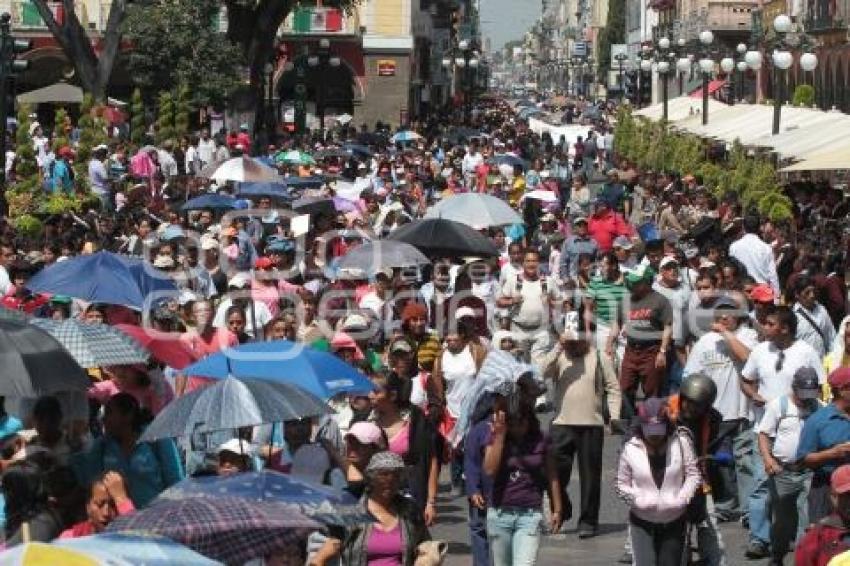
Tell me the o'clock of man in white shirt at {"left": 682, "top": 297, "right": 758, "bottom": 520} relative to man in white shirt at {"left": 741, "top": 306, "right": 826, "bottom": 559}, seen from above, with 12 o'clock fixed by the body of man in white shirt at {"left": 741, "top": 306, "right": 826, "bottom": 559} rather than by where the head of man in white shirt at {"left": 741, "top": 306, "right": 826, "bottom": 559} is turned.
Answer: man in white shirt at {"left": 682, "top": 297, "right": 758, "bottom": 520} is roughly at 4 o'clock from man in white shirt at {"left": 741, "top": 306, "right": 826, "bottom": 559}.

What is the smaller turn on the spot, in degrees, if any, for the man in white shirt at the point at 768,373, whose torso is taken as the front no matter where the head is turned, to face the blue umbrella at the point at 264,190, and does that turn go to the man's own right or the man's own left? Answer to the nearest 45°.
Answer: approximately 90° to the man's own right

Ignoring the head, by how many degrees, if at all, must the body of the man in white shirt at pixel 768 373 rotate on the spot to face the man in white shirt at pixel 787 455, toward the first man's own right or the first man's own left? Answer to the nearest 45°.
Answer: approximately 45° to the first man's own left

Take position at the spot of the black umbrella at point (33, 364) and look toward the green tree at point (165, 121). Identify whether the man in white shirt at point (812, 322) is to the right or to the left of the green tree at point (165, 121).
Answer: right

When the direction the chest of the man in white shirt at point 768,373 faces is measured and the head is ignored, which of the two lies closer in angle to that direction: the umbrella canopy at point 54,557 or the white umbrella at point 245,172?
the umbrella canopy

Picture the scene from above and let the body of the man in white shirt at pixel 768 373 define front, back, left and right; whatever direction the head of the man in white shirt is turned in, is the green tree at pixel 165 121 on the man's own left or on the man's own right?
on the man's own right

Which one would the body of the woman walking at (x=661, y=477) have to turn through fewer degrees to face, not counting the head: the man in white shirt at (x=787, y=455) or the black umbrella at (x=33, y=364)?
the black umbrella

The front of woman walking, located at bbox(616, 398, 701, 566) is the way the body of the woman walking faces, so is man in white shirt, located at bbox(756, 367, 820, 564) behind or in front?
behind
